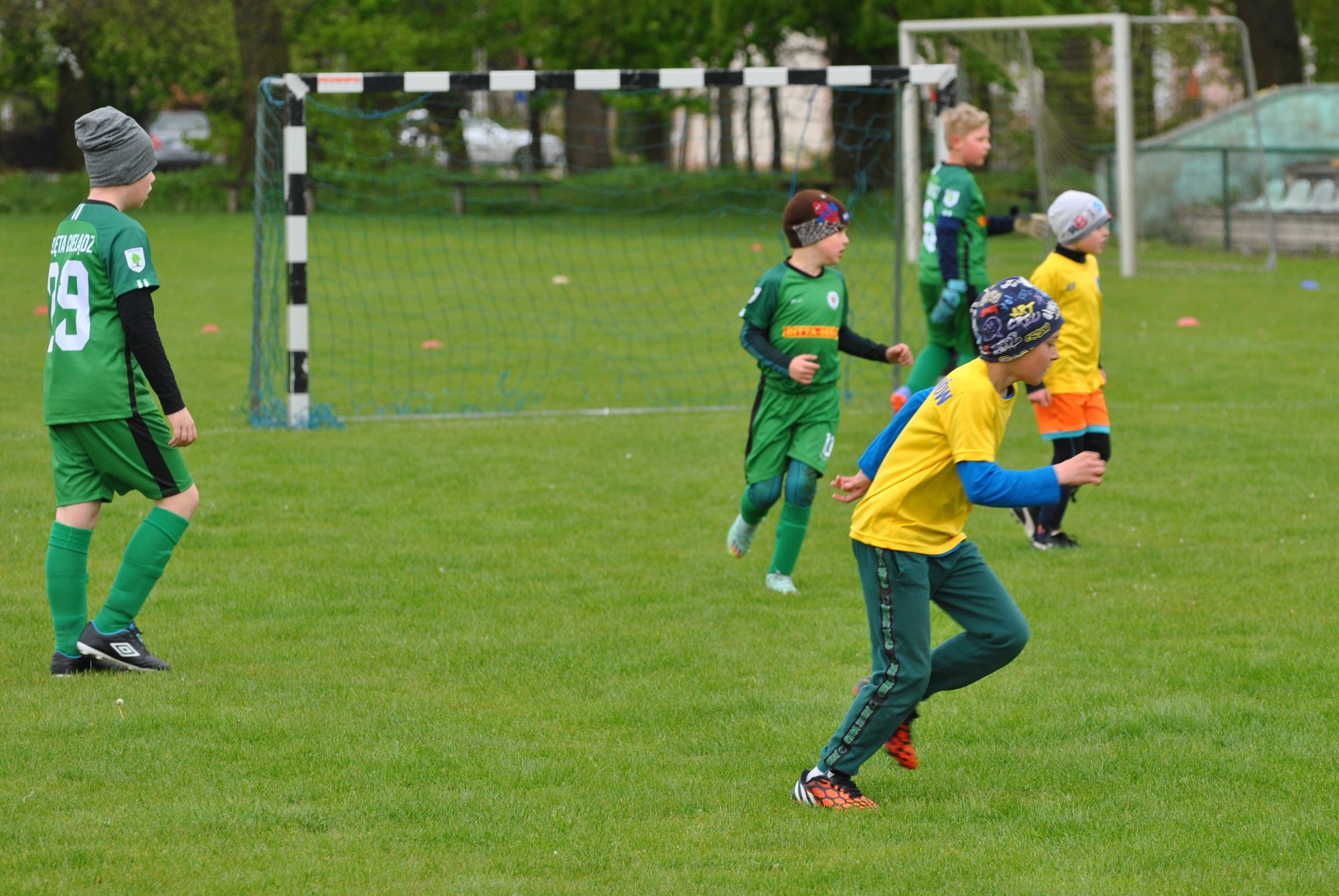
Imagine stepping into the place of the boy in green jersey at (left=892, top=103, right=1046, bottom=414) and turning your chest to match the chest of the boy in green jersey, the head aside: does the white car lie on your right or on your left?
on your left

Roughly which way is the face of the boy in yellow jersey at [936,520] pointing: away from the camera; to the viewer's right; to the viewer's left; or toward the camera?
to the viewer's right

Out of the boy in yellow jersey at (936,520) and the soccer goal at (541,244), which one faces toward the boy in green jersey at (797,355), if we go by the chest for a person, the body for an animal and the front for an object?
the soccer goal

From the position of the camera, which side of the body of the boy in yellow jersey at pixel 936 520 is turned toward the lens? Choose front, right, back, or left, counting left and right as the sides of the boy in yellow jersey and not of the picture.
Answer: right

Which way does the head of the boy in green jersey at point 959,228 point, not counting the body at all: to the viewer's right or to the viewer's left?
to the viewer's right

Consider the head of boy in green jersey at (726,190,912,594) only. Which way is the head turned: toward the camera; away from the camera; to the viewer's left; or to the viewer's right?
to the viewer's right

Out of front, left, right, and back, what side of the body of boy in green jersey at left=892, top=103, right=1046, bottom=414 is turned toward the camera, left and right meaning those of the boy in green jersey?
right

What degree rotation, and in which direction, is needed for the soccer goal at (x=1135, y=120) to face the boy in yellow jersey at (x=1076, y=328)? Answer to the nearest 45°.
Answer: approximately 45° to its left

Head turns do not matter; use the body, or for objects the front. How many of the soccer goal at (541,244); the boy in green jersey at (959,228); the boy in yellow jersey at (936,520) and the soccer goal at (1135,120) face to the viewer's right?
2

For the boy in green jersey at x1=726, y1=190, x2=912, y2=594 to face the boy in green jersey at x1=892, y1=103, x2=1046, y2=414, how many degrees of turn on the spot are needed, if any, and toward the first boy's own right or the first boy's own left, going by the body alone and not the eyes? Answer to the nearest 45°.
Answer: approximately 135° to the first boy's own left
